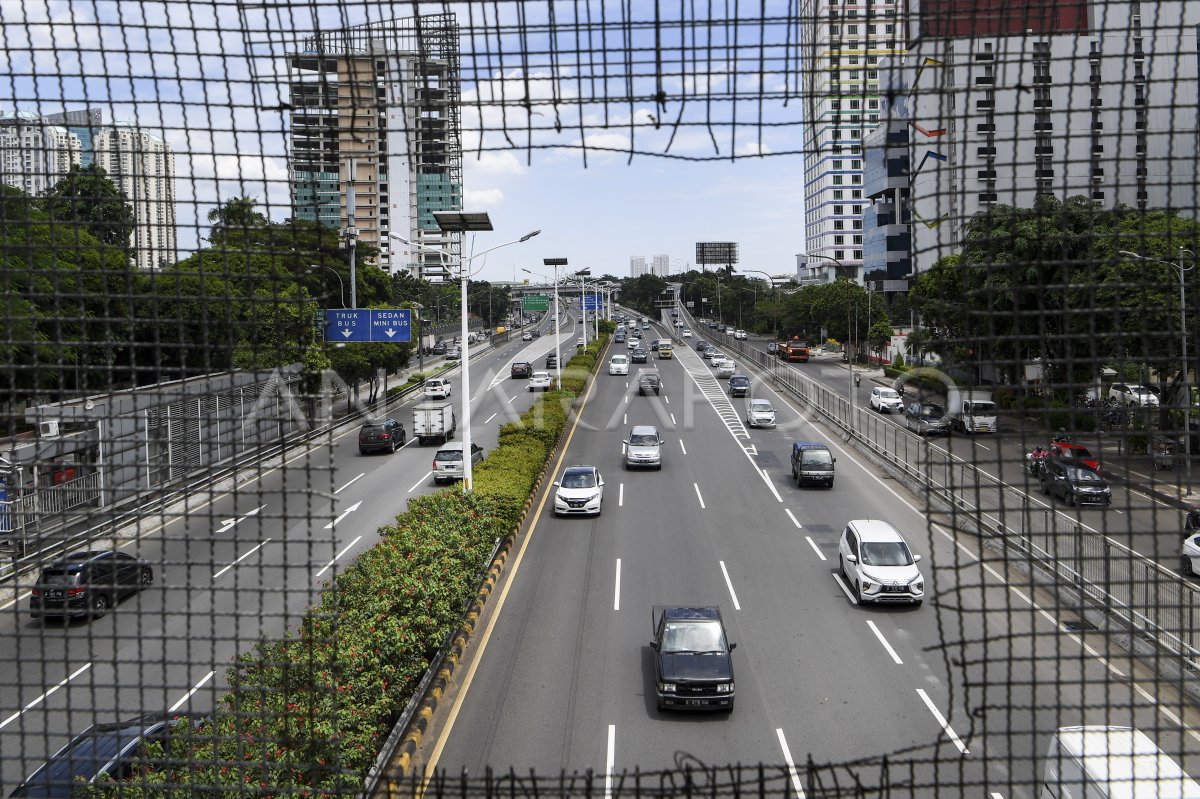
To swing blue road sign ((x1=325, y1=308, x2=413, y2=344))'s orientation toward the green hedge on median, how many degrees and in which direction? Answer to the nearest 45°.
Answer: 0° — it already faces it

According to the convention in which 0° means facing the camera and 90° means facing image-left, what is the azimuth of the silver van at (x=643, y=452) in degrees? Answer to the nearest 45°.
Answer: approximately 0°

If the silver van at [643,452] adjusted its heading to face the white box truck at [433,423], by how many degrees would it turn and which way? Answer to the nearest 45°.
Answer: approximately 135° to its right

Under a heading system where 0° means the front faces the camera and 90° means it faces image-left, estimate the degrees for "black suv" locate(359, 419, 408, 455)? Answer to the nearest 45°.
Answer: approximately 225°

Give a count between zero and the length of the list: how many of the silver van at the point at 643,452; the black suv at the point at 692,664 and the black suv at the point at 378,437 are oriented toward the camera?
2

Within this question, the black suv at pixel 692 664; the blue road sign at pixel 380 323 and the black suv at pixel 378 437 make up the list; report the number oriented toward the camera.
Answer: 2

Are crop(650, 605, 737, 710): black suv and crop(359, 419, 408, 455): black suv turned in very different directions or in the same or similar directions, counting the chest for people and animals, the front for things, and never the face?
very different directions
